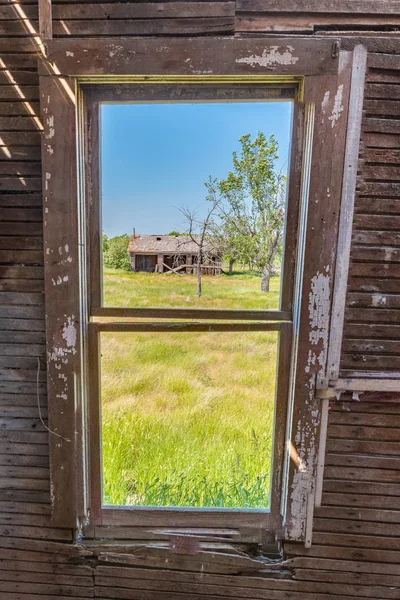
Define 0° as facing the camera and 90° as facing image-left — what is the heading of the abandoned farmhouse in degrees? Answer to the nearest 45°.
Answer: approximately 0°
